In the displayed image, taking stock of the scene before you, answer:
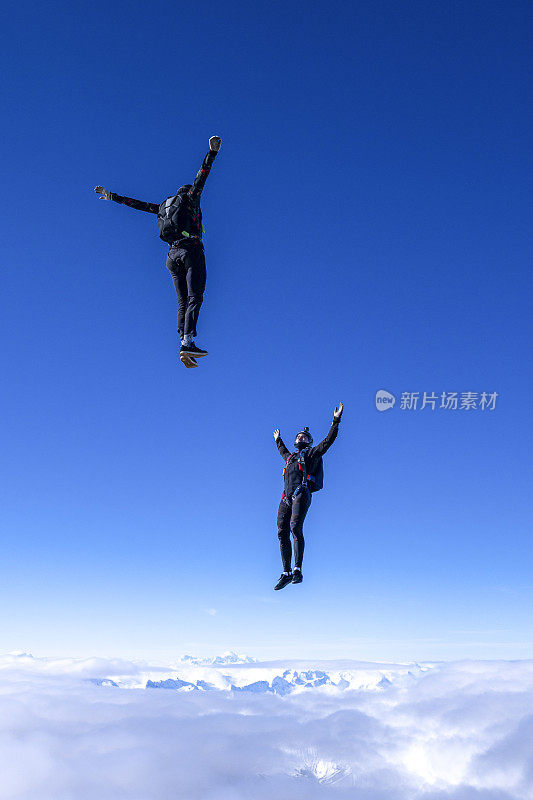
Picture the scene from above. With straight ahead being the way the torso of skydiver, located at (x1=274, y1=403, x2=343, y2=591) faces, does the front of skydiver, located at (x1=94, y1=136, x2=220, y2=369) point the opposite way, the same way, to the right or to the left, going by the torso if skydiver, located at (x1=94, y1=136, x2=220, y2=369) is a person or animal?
the opposite way

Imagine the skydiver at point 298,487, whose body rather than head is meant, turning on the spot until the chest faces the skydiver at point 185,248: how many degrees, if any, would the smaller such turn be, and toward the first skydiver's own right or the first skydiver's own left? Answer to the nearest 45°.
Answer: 0° — they already face them

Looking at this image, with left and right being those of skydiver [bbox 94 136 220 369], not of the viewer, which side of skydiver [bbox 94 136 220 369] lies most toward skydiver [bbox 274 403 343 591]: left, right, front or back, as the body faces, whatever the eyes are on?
front

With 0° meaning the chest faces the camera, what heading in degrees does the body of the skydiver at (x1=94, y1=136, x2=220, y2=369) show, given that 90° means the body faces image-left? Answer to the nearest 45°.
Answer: approximately 225°

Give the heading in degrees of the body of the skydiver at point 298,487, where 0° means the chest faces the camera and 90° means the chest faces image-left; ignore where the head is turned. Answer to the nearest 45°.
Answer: approximately 45°
